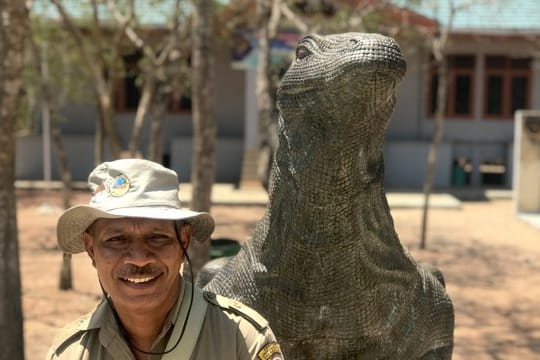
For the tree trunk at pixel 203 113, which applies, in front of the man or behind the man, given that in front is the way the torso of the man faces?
behind

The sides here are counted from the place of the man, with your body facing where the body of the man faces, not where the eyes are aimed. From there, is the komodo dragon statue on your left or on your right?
on your left

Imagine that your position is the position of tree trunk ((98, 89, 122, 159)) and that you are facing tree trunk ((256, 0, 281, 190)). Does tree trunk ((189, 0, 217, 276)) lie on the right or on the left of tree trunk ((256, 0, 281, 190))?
right

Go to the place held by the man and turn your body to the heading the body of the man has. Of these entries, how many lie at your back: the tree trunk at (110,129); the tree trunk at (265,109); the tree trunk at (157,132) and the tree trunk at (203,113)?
4

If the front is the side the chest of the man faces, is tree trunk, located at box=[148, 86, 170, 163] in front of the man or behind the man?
behind

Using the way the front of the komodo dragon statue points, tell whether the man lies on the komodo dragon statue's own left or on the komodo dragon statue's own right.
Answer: on the komodo dragon statue's own right

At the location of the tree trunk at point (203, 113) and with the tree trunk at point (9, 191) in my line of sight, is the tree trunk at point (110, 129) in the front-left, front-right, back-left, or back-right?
back-right

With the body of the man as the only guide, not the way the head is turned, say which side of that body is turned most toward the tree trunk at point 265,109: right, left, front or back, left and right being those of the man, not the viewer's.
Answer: back

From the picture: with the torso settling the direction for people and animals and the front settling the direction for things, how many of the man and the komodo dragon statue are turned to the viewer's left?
0

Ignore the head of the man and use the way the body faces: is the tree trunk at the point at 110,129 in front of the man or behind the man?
behind

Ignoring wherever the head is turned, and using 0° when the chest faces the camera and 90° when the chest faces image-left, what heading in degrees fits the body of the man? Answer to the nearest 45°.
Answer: approximately 0°
